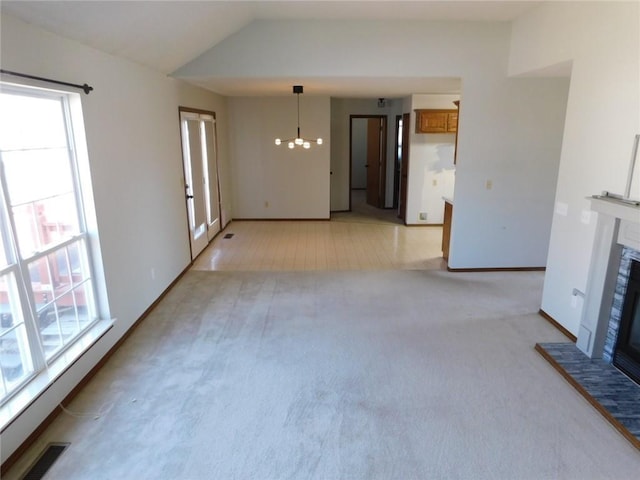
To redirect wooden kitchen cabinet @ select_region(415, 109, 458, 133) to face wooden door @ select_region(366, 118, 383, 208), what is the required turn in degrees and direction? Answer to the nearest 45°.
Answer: approximately 135° to its right

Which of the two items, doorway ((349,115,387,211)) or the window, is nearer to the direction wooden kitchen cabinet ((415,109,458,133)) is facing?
the window

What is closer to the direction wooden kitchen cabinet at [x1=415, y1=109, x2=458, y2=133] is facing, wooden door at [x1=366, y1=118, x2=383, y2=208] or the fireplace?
the fireplace

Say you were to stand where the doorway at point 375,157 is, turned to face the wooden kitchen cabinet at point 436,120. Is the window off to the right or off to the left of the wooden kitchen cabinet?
right

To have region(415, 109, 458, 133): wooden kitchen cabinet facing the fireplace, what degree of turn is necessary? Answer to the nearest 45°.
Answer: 0° — it already faces it

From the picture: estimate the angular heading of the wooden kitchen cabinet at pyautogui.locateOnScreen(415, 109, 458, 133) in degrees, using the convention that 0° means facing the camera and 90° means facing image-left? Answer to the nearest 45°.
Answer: approximately 0°

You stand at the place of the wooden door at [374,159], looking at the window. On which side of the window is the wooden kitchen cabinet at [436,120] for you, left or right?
left

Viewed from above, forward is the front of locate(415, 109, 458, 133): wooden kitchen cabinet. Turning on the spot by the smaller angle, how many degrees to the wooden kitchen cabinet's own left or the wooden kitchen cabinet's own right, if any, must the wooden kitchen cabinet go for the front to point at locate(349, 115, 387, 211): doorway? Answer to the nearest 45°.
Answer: approximately 135° to the wooden kitchen cabinet's own right
